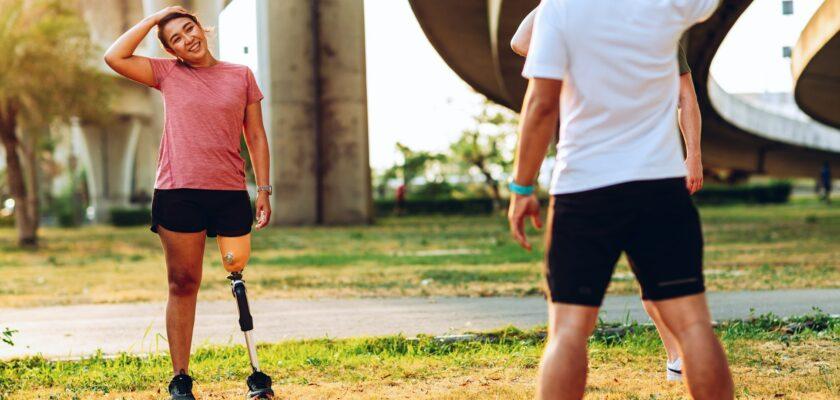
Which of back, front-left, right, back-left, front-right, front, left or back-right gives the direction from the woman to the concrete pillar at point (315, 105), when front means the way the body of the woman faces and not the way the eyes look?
back

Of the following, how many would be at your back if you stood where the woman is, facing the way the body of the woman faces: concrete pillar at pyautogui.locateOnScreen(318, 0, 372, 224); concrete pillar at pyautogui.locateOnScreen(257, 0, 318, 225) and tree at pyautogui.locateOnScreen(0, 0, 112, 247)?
3

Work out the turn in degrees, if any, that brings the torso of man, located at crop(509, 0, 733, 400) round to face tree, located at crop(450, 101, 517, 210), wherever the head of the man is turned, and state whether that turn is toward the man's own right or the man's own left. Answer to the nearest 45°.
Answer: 0° — they already face it

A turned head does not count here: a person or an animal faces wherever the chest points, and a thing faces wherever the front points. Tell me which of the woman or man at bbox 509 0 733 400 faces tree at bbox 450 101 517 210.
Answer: the man

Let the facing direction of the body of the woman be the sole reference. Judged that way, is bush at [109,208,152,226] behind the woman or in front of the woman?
behind

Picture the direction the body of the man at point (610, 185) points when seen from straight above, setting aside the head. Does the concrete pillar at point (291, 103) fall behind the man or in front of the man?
in front

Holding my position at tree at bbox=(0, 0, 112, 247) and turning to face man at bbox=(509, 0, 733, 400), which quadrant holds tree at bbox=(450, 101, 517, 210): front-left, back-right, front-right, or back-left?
back-left

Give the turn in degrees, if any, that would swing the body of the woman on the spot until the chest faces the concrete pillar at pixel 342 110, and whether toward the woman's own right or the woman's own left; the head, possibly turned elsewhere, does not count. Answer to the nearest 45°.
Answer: approximately 180°

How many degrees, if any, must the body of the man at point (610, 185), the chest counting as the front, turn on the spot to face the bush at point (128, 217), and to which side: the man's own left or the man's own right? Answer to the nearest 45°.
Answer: approximately 45° to the man's own left

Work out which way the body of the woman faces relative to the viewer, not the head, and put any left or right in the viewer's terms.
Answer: facing the viewer

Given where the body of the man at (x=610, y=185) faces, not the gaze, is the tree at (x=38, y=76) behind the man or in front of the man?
in front

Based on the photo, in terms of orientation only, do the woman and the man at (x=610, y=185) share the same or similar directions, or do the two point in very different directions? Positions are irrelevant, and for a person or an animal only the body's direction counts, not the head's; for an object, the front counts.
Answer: very different directions

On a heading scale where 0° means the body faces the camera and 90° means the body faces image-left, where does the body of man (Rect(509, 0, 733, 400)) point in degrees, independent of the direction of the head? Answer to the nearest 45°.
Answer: approximately 180°

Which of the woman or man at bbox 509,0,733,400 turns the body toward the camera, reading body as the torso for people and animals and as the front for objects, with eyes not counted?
the woman
